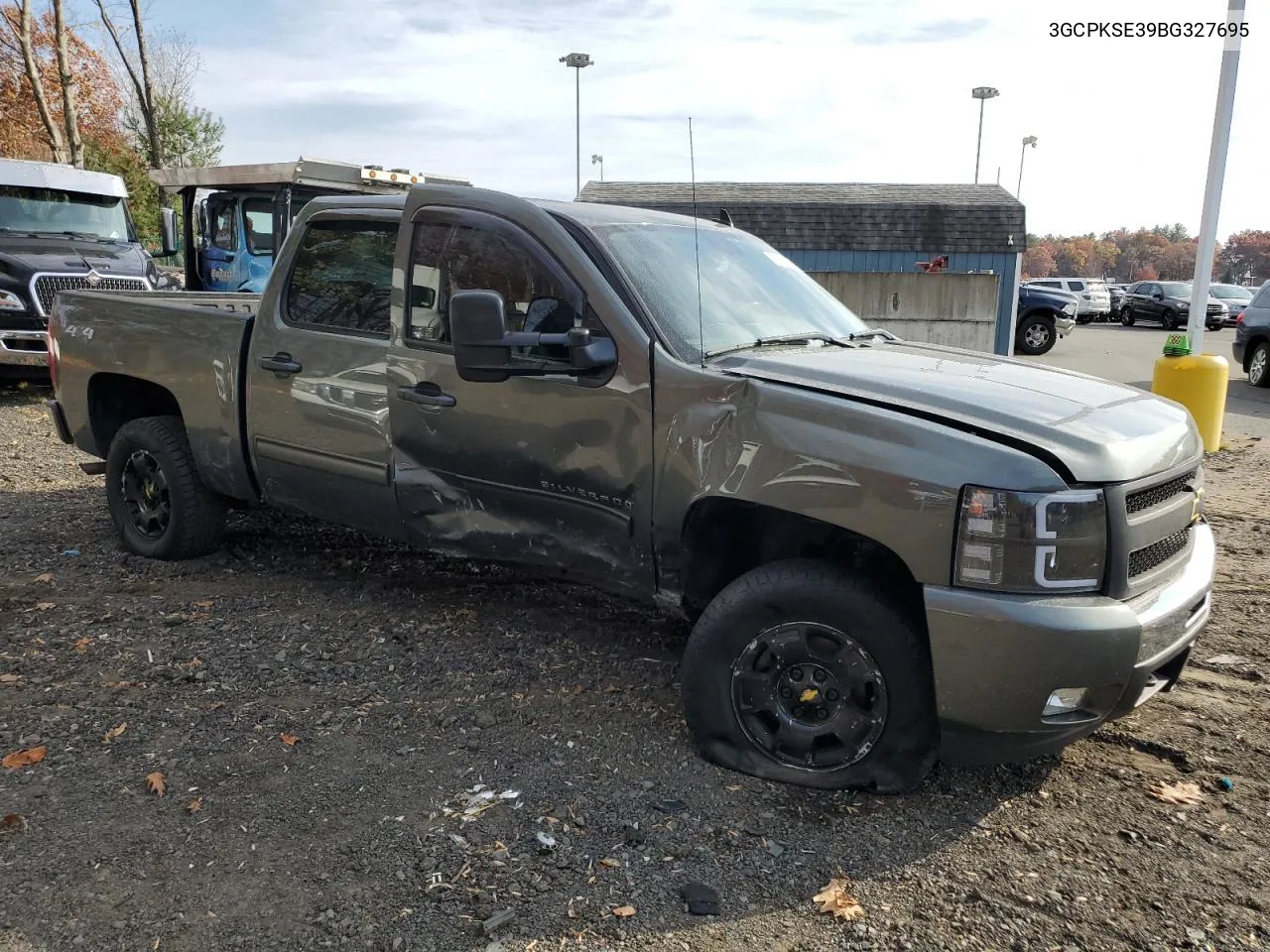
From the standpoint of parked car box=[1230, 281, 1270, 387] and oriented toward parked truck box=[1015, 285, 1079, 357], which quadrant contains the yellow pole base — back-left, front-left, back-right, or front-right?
back-left

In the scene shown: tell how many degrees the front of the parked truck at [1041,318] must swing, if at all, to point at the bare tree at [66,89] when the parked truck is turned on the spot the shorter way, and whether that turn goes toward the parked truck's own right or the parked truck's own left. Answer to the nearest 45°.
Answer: approximately 180°

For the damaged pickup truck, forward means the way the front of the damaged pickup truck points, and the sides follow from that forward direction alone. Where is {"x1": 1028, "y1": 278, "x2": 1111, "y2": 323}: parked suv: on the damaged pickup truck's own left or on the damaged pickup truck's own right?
on the damaged pickup truck's own left

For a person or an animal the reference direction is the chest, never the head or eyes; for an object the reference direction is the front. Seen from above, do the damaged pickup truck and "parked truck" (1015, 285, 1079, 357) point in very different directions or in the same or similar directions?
same or similar directions

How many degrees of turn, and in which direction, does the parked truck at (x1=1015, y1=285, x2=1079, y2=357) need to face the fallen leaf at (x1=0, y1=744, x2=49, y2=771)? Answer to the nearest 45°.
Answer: approximately 90° to its right

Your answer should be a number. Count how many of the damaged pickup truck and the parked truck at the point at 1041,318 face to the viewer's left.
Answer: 0

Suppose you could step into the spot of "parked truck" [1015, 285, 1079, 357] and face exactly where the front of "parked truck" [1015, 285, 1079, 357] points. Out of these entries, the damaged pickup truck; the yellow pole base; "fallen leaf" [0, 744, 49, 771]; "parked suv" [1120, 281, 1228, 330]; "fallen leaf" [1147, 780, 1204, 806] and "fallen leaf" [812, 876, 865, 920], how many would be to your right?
5

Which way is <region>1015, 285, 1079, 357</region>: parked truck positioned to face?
to the viewer's right

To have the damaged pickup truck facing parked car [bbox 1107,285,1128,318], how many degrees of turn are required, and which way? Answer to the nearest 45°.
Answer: approximately 90° to its left

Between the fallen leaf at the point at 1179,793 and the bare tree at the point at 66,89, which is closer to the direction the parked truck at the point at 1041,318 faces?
the fallen leaf

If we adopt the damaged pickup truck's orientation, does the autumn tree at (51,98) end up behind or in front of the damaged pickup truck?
behind

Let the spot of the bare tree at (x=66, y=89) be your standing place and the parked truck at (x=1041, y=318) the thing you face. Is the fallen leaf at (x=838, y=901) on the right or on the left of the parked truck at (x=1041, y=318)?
right

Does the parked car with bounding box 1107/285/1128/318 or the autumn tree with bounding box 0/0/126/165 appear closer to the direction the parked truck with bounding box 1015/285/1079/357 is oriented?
the parked car

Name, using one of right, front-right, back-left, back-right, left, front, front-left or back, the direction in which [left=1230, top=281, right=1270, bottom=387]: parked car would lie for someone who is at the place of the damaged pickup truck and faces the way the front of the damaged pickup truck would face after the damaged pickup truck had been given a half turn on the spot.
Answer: right

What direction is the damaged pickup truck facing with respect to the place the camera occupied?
facing the viewer and to the right of the viewer

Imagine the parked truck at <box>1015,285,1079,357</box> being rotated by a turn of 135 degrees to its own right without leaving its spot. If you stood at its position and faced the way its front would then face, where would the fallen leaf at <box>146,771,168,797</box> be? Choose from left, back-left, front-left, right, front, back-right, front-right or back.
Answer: front-left

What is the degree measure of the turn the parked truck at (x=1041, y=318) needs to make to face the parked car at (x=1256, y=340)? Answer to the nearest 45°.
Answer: approximately 45° to its right
